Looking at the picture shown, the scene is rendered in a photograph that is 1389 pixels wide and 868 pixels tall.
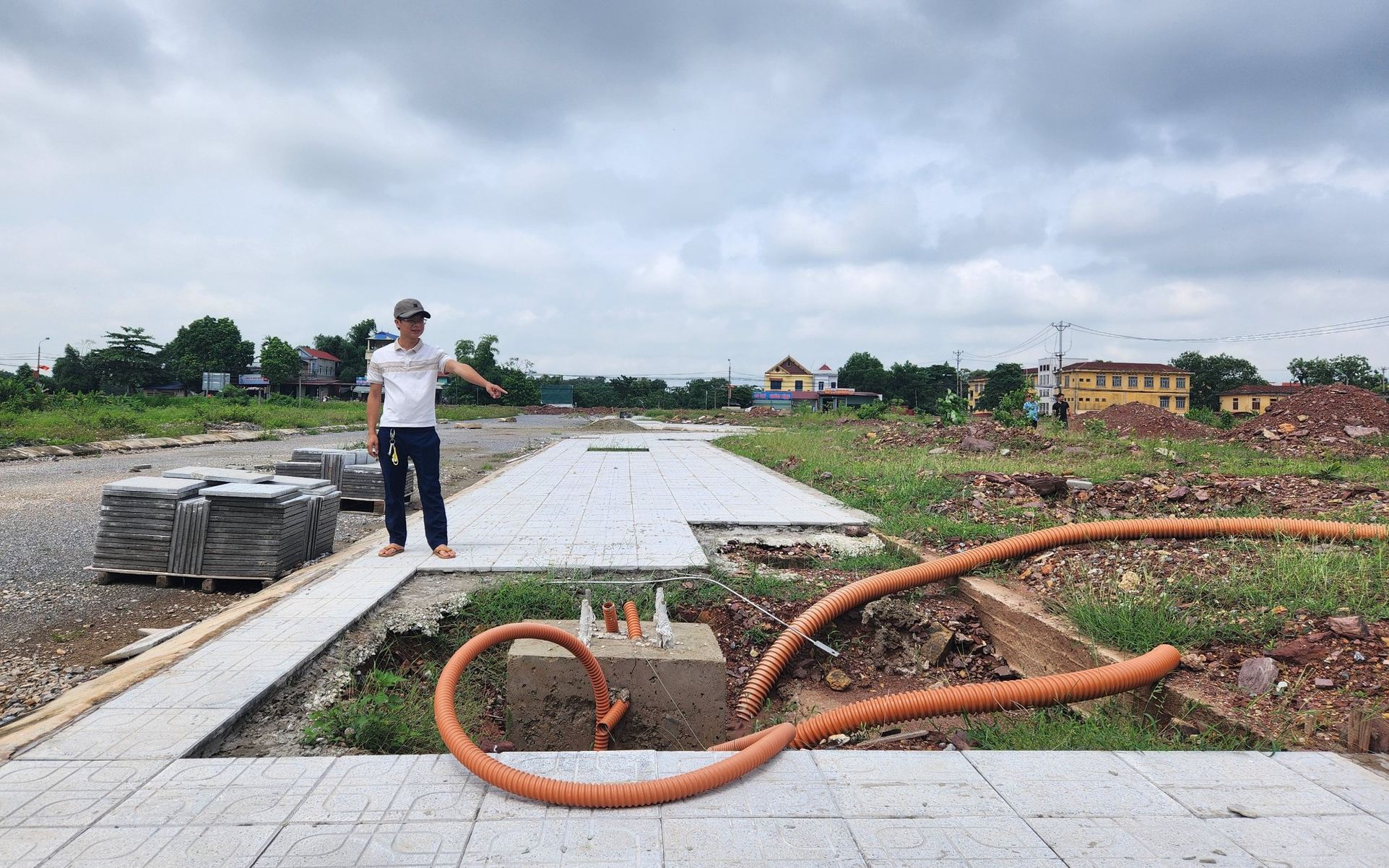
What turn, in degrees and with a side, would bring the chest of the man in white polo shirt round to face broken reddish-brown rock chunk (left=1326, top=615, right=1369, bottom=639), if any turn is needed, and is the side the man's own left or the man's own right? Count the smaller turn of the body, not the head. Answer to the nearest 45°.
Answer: approximately 45° to the man's own left

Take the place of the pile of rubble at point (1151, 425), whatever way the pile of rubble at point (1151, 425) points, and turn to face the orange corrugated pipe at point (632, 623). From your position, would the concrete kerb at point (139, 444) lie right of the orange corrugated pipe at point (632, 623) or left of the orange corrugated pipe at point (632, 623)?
right

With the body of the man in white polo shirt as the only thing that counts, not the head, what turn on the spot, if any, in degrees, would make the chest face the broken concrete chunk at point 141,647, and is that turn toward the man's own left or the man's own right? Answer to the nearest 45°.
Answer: approximately 45° to the man's own right

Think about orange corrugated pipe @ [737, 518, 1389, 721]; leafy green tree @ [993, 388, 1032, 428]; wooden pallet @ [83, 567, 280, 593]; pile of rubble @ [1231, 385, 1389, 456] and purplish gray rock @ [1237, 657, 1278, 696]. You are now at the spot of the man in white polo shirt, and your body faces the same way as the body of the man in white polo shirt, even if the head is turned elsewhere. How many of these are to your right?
1

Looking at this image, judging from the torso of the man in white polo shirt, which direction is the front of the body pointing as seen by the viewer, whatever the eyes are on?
toward the camera

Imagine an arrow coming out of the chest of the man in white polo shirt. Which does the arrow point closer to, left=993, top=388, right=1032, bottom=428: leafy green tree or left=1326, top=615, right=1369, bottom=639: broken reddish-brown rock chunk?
the broken reddish-brown rock chunk

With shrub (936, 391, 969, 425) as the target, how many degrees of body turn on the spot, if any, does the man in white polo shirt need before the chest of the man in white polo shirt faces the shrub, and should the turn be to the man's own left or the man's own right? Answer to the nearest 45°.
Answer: approximately 135° to the man's own left

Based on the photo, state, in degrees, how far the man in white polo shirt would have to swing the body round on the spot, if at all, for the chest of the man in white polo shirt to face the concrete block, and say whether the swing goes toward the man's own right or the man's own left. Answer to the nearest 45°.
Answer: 0° — they already face it

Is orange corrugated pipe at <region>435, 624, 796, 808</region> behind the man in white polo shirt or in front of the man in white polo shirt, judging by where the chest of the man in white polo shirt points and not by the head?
in front

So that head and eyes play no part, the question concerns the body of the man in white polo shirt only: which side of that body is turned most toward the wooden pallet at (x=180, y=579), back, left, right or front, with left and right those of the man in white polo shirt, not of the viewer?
right
